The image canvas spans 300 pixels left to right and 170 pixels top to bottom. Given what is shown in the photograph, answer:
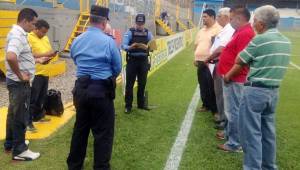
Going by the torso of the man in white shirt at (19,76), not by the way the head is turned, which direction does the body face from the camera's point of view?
to the viewer's right

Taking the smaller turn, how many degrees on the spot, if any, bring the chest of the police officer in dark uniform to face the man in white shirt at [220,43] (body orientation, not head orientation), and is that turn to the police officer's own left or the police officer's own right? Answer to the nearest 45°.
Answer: approximately 45° to the police officer's own left

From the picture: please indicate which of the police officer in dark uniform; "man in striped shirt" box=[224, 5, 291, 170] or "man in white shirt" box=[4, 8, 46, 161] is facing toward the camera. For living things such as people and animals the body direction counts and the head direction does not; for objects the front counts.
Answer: the police officer in dark uniform

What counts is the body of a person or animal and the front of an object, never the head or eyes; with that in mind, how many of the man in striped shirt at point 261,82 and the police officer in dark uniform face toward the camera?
1

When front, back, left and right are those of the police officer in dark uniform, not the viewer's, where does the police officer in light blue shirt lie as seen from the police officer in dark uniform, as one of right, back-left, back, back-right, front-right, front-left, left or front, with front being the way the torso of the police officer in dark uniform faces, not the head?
front

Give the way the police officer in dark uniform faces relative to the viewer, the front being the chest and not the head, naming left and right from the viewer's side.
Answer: facing the viewer

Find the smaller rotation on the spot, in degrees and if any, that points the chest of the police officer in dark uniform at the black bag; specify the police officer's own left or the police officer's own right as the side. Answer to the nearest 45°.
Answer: approximately 90° to the police officer's own right

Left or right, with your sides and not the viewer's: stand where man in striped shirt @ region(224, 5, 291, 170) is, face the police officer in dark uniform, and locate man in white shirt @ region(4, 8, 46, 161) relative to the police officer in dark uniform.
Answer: left

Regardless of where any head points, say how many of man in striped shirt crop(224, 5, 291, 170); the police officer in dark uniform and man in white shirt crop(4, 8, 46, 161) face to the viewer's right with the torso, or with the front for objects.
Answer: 1

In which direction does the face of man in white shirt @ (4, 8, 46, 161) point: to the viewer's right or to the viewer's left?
to the viewer's right

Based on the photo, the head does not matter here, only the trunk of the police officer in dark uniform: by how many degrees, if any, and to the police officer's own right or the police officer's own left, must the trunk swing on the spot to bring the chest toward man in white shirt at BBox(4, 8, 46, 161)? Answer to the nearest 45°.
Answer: approximately 45° to the police officer's own right

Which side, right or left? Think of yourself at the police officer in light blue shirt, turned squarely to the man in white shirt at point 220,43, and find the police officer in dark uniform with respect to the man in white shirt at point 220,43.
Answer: left

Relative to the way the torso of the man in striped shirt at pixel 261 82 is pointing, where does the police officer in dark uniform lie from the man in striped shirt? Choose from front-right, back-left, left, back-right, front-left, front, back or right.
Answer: front

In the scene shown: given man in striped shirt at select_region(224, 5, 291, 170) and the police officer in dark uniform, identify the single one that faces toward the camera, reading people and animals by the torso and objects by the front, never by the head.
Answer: the police officer in dark uniform

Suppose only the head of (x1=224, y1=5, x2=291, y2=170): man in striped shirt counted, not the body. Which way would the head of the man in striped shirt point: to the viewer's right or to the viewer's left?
to the viewer's left

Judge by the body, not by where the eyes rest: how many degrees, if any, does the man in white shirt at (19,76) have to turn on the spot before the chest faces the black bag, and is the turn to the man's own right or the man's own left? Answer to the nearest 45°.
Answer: approximately 90° to the man's own left

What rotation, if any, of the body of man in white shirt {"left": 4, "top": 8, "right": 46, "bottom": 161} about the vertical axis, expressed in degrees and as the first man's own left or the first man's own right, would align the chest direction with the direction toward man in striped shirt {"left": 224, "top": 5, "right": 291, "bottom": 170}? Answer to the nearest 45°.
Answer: approximately 45° to the first man's own right
